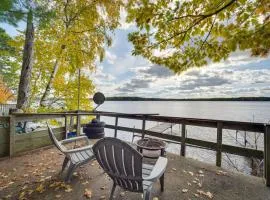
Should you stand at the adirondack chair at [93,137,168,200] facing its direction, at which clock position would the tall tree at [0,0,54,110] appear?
The tall tree is roughly at 9 o'clock from the adirondack chair.

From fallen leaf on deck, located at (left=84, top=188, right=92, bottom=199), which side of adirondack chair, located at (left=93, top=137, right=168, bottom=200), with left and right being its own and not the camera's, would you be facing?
left

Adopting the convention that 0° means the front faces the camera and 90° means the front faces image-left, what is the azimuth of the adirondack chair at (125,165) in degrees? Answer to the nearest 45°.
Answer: approximately 225°

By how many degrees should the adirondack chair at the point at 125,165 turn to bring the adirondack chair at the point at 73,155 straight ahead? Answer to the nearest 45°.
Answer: approximately 90° to its left

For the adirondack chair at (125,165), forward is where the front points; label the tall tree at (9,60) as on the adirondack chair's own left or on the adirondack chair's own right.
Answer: on the adirondack chair's own left

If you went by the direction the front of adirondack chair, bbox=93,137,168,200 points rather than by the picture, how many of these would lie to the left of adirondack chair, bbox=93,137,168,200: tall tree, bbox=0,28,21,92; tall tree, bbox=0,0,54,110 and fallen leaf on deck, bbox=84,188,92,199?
3

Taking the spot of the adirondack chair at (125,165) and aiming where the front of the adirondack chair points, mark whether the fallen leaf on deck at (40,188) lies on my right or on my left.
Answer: on my left

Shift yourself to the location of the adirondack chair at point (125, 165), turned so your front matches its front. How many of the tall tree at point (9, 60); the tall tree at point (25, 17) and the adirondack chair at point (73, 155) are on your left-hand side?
3

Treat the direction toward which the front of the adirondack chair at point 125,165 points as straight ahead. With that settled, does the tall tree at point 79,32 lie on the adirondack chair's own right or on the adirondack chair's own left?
on the adirondack chair's own left
